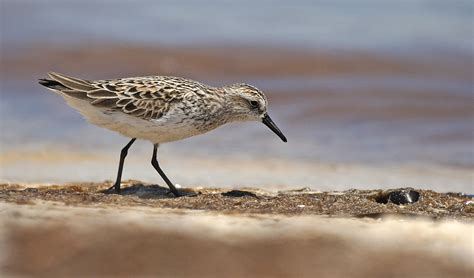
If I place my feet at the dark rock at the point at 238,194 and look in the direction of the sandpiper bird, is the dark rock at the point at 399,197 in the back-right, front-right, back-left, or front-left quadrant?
back-left

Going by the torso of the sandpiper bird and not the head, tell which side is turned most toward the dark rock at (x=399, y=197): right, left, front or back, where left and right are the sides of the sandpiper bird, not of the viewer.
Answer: front

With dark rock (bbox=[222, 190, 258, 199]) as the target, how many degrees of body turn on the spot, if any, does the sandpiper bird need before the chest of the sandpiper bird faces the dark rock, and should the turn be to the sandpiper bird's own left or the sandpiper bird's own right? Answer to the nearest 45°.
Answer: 0° — it already faces it

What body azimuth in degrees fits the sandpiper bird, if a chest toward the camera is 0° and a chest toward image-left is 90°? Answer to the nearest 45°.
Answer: approximately 270°
